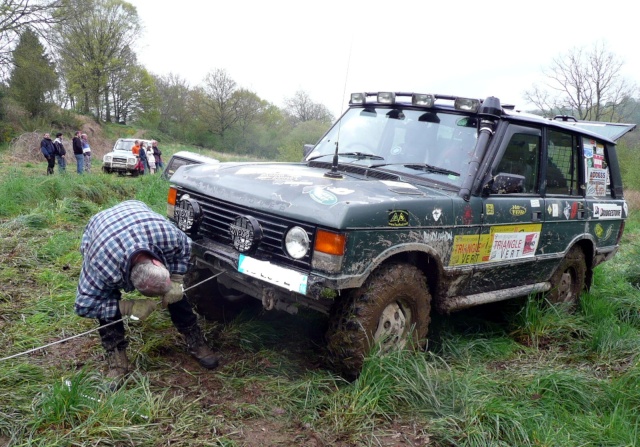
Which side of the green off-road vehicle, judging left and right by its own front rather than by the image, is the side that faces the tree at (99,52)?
right

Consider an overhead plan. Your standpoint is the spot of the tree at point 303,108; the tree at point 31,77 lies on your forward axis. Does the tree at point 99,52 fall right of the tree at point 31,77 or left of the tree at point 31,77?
right

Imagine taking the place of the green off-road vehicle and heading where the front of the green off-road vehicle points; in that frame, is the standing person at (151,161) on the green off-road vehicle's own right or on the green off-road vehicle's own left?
on the green off-road vehicle's own right

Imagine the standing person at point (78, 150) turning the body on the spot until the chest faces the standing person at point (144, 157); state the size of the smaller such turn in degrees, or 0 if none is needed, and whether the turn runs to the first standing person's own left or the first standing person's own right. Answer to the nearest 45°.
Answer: approximately 45° to the first standing person's own left

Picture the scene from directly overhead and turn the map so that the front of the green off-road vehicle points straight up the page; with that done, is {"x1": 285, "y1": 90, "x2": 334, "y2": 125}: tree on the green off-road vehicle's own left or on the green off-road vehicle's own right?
on the green off-road vehicle's own right

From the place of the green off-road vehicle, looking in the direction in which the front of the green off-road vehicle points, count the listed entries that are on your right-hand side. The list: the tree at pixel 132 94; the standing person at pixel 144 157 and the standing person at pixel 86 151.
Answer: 3

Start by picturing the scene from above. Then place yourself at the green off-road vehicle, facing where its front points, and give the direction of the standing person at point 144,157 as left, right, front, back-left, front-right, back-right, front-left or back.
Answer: right

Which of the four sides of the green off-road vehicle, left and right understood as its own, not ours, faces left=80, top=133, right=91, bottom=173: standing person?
right

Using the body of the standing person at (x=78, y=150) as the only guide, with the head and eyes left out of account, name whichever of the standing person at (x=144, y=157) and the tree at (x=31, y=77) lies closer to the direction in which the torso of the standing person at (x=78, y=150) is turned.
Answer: the standing person

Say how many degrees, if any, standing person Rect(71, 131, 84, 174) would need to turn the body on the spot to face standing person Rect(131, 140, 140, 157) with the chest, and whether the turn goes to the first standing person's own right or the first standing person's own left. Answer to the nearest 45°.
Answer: approximately 45° to the first standing person's own left
